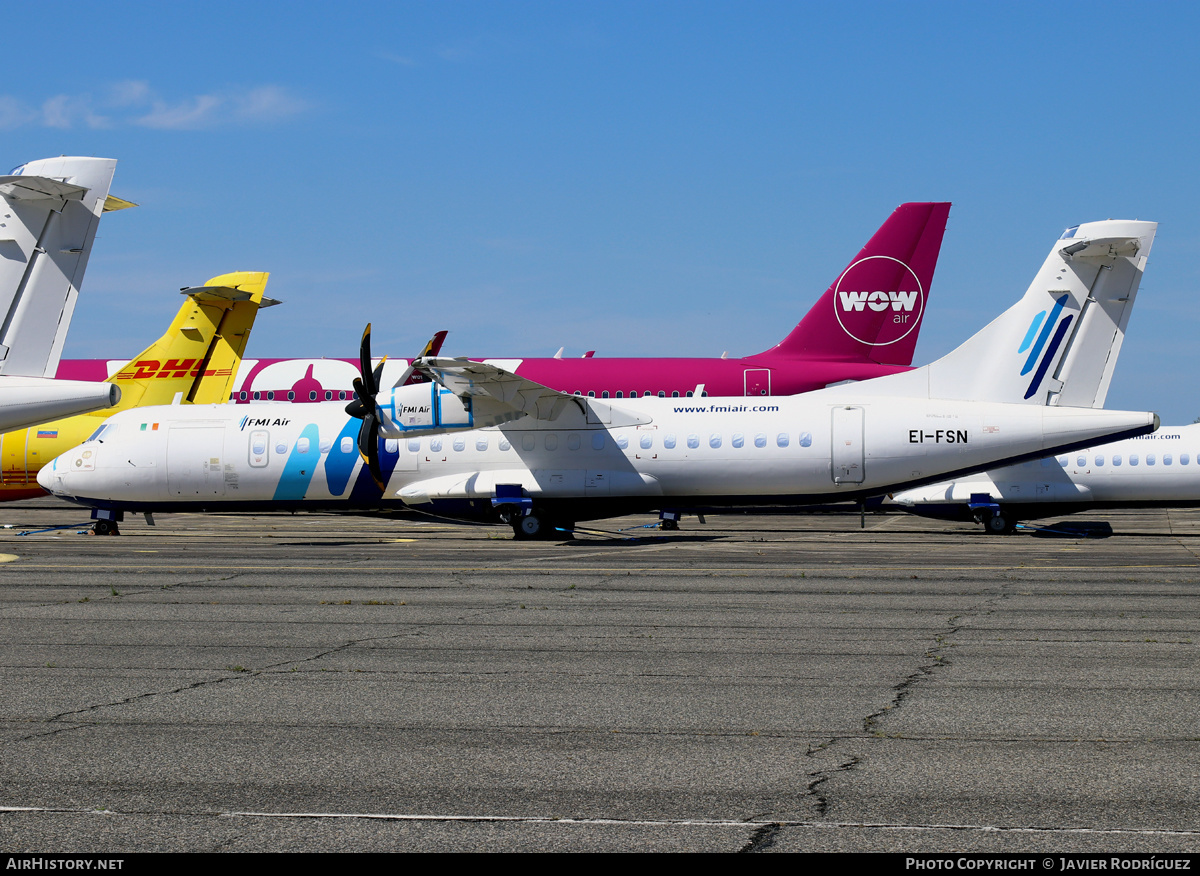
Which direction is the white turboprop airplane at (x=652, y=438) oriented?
to the viewer's left
